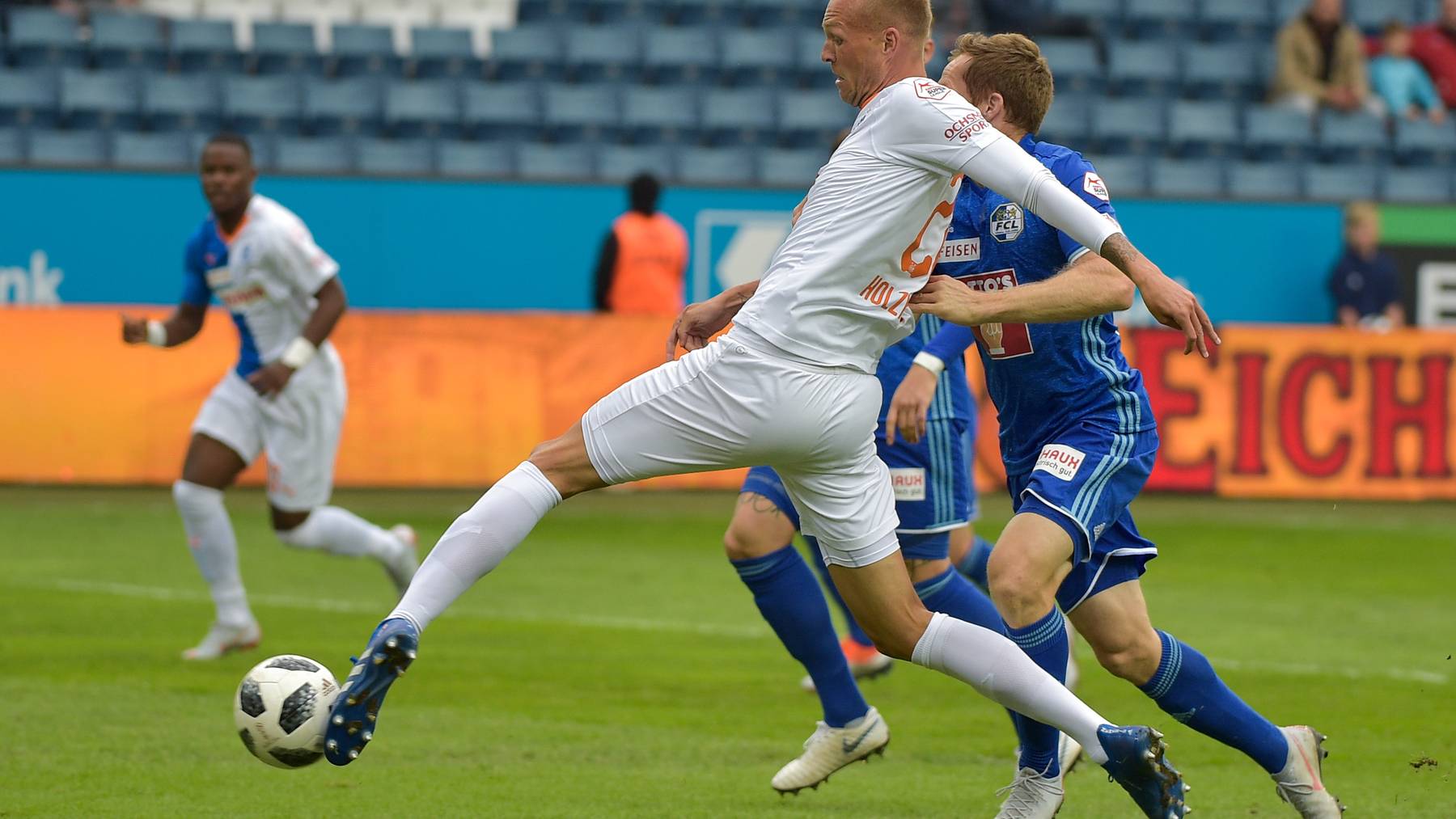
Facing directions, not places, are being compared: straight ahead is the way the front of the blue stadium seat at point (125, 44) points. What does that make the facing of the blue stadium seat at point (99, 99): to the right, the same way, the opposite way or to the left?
the same way

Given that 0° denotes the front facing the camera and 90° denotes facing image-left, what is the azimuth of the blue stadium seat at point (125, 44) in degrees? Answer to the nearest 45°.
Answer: approximately 0°

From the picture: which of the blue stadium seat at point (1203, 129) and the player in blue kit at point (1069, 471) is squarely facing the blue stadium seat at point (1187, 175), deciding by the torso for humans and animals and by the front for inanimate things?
the blue stadium seat at point (1203, 129)

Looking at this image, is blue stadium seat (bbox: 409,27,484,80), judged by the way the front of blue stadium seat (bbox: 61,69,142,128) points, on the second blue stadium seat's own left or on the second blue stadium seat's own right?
on the second blue stadium seat's own left

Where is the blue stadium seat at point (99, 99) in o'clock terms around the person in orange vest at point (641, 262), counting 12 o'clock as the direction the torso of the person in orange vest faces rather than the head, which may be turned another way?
The blue stadium seat is roughly at 10 o'clock from the person in orange vest.

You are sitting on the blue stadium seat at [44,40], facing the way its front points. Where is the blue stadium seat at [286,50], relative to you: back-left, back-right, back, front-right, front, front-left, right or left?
left

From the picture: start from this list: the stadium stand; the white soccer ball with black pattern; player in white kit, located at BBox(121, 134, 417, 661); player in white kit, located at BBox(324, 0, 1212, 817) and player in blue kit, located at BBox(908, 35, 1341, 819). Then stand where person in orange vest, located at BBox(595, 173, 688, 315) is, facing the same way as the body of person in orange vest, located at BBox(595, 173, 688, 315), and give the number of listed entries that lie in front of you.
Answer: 1

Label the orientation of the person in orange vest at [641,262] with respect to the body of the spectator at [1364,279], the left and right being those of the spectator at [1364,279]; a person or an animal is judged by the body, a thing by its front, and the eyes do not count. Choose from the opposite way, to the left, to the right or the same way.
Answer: the opposite way

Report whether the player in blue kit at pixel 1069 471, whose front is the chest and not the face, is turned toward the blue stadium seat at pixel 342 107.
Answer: no

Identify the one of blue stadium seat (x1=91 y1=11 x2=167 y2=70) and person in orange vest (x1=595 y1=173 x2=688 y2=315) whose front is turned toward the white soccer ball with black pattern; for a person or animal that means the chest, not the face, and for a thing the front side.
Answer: the blue stadium seat

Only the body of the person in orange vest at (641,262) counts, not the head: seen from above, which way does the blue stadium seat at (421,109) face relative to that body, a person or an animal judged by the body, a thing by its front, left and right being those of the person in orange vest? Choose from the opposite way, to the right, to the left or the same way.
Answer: the opposite way

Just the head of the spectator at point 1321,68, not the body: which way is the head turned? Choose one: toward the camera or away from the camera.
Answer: toward the camera

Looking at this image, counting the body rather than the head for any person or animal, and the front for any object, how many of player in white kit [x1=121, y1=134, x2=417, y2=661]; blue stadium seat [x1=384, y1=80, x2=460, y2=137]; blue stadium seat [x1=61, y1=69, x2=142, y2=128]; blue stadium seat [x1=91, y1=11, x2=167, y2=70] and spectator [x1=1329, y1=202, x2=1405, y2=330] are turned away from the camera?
0

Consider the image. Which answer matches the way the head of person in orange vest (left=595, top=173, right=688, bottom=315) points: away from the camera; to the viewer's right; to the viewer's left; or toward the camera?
away from the camera

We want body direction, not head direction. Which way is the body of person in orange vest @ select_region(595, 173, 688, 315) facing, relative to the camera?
away from the camera

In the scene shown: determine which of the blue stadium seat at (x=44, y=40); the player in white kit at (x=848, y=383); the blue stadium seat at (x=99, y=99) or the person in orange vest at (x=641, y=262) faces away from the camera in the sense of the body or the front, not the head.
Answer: the person in orange vest

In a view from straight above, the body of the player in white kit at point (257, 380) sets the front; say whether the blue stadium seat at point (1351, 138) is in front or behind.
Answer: behind

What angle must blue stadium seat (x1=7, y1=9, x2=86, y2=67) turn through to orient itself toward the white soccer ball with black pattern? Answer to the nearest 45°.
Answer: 0° — it already faces it

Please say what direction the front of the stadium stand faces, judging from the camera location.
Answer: facing the viewer

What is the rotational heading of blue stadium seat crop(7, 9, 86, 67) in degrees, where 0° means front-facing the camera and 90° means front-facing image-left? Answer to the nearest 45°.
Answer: approximately 0°

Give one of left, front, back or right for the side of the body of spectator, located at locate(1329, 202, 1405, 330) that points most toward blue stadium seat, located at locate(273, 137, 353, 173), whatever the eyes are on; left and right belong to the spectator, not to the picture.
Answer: right

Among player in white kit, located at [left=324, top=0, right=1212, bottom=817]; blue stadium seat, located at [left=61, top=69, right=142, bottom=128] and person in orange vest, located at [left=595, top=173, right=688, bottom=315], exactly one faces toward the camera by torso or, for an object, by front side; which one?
the blue stadium seat
